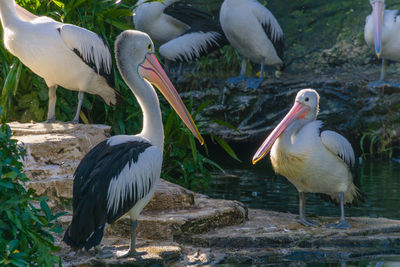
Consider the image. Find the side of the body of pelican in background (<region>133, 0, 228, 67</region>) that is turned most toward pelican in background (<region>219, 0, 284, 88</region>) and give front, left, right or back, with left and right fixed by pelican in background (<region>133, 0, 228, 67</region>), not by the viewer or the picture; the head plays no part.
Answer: back

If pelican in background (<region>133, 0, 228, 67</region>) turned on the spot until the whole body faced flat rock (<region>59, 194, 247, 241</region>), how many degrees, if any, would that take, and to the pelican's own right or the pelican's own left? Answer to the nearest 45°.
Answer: approximately 90° to the pelican's own left

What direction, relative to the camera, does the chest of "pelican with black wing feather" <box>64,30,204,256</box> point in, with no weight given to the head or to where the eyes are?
to the viewer's right

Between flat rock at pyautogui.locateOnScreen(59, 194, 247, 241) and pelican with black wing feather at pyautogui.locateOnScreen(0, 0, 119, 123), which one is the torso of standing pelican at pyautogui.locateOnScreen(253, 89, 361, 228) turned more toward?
the flat rock

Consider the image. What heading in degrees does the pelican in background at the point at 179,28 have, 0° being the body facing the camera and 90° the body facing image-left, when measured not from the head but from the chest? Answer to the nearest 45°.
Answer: approximately 90°

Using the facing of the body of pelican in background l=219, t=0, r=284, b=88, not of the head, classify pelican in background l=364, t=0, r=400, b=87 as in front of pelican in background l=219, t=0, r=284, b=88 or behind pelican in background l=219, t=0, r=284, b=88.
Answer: behind

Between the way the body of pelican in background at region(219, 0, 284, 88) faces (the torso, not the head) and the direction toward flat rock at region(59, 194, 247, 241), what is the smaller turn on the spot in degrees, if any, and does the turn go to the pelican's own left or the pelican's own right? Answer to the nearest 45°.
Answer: approximately 45° to the pelican's own left

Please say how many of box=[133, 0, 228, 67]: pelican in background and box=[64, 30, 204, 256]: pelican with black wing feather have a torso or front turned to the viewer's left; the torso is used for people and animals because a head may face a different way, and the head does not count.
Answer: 1

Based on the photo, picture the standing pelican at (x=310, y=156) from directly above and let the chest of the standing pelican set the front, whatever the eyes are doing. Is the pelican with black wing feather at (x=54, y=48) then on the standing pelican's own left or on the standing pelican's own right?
on the standing pelican's own right

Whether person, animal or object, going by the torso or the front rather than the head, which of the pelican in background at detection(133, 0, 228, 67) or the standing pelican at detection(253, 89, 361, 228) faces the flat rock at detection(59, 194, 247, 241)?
the standing pelican

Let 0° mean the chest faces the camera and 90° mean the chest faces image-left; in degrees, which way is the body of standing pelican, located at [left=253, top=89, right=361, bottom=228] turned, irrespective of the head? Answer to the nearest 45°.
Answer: approximately 45°

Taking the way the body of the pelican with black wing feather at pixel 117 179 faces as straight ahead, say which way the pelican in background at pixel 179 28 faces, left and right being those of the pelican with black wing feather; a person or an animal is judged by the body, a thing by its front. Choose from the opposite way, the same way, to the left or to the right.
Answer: the opposite way
